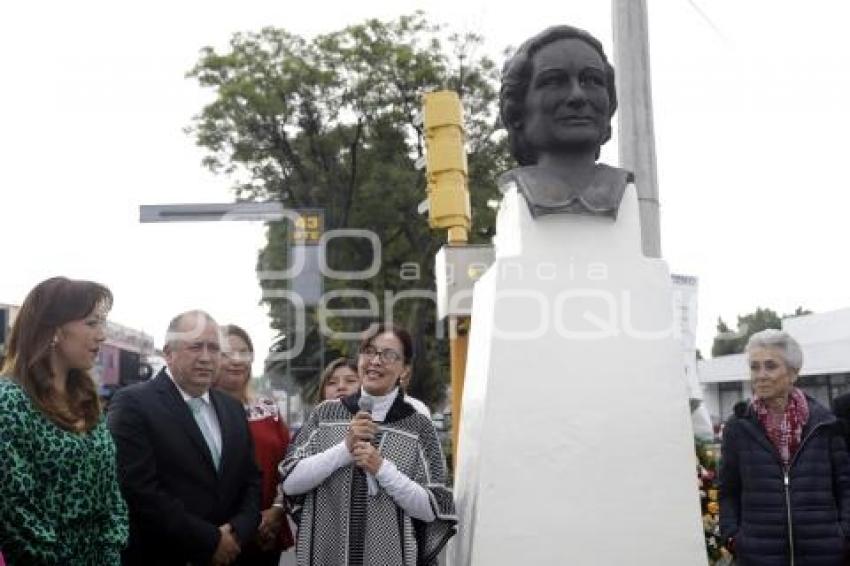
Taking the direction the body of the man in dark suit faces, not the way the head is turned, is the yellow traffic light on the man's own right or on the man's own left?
on the man's own left

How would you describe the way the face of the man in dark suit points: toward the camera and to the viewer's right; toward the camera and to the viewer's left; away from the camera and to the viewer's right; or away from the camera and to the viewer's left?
toward the camera and to the viewer's right

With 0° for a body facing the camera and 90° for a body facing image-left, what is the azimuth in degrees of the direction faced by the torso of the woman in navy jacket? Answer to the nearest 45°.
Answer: approximately 0°

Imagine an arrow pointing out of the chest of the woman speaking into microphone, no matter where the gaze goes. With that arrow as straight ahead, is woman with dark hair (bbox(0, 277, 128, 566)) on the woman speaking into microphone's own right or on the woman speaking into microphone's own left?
on the woman speaking into microphone's own right

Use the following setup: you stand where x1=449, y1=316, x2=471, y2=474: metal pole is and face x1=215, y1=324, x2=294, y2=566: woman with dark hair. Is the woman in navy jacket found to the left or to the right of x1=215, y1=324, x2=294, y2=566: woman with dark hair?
left

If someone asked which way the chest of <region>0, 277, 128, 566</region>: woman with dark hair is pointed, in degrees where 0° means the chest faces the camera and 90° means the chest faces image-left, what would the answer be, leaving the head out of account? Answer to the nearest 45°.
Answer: approximately 315°

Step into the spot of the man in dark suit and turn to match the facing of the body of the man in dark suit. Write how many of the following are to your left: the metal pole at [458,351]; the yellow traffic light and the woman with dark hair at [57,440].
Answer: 2

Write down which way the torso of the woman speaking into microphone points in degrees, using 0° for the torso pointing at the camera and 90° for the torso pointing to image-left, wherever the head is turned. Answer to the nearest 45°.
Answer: approximately 0°

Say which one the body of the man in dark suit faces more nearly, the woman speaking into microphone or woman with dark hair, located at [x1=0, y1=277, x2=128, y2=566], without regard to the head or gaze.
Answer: the woman speaking into microphone

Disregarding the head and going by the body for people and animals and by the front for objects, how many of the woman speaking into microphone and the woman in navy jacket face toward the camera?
2

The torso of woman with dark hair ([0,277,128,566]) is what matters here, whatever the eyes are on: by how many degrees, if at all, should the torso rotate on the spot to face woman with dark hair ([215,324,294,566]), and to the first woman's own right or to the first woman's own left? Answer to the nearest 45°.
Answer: approximately 90° to the first woman's own left

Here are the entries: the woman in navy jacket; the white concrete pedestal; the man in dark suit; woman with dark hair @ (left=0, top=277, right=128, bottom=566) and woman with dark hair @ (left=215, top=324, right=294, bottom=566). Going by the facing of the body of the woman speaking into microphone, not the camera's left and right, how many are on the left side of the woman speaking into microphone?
2
